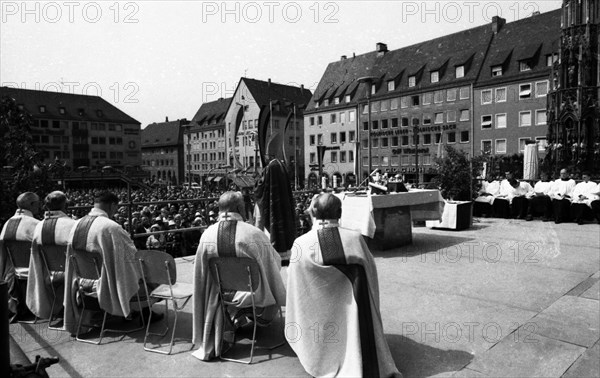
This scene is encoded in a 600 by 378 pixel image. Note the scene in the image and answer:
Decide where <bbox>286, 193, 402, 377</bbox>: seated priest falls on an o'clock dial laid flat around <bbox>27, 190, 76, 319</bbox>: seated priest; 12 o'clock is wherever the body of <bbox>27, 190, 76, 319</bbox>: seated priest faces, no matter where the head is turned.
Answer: <bbox>286, 193, 402, 377</bbox>: seated priest is roughly at 3 o'clock from <bbox>27, 190, 76, 319</bbox>: seated priest.

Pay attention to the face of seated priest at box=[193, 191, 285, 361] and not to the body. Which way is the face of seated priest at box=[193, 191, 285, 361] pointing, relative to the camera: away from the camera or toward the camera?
away from the camera

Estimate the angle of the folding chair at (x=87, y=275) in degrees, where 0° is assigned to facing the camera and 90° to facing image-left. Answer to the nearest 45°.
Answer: approximately 225°

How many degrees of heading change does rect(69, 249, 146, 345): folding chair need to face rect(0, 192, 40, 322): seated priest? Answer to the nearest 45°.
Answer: approximately 90° to its left

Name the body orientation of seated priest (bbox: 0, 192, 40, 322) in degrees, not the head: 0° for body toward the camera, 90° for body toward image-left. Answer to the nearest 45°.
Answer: approximately 225°

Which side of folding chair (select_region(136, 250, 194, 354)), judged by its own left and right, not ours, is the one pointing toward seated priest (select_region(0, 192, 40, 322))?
left

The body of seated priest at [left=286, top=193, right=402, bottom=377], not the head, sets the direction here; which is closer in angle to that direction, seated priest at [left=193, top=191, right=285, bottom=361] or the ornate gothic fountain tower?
the ornate gothic fountain tower

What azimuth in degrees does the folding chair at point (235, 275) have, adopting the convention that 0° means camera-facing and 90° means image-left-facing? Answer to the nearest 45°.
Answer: approximately 225°

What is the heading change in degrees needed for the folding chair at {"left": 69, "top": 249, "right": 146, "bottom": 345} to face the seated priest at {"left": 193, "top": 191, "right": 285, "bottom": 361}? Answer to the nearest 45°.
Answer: approximately 90° to its right

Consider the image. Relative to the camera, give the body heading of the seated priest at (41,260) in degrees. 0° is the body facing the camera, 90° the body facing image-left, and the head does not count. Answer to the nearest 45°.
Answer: approximately 225°

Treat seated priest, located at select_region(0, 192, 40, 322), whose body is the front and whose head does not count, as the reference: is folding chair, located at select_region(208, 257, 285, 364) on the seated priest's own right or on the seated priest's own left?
on the seated priest's own right

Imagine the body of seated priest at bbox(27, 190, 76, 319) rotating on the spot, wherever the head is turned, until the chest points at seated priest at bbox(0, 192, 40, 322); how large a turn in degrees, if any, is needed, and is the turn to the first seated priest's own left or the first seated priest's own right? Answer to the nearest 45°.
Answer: approximately 90° to the first seated priest's own left

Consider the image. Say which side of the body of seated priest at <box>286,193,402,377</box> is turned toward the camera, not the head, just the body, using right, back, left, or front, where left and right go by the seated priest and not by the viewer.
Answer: back
